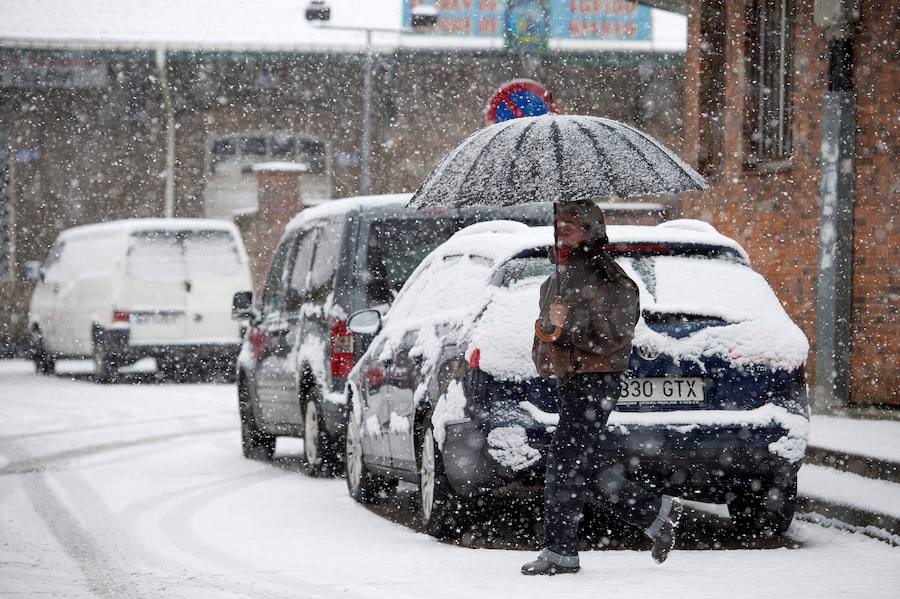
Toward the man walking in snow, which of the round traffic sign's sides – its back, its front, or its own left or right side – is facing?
front

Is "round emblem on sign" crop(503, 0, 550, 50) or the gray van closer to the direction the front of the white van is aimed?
the round emblem on sign

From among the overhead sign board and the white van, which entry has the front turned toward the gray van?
the overhead sign board

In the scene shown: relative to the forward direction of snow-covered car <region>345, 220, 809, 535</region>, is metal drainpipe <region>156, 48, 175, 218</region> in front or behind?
in front

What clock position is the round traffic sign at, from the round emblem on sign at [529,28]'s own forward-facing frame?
The round traffic sign is roughly at 12 o'clock from the round emblem on sign.

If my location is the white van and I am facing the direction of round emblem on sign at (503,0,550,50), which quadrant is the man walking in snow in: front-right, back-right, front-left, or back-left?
back-right

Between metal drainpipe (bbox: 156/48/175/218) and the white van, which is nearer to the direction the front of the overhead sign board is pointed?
the white van

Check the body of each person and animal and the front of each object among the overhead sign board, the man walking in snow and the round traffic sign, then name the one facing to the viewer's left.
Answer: the man walking in snow

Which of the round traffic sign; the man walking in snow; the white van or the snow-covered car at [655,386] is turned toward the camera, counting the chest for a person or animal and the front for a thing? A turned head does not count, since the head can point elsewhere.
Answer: the round traffic sign

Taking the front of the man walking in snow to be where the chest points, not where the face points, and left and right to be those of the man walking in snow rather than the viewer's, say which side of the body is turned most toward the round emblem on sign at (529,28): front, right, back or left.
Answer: right

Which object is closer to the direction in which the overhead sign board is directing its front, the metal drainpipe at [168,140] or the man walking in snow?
the man walking in snow

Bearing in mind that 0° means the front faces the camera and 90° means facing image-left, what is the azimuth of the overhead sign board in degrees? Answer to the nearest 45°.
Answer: approximately 0°

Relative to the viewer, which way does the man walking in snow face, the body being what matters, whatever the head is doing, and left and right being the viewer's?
facing to the left of the viewer
